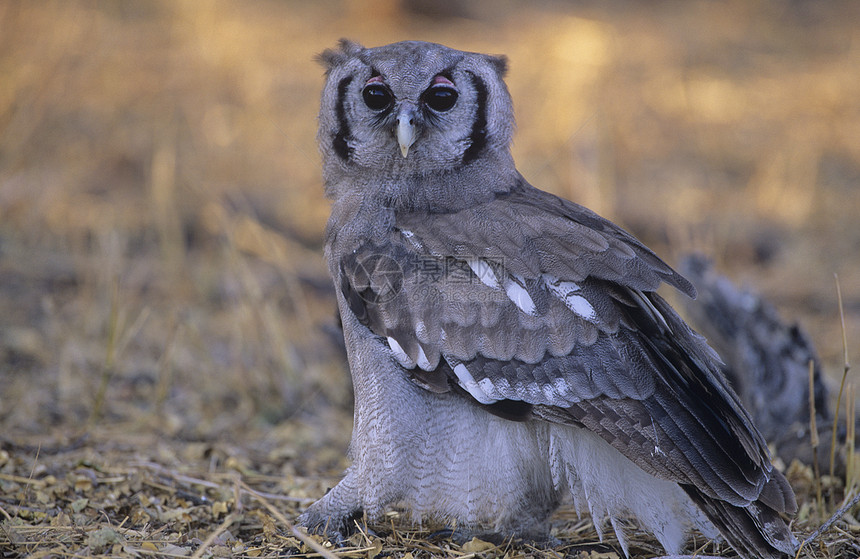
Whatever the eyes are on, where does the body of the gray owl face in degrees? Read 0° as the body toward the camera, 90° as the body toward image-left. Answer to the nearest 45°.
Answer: approximately 90°
